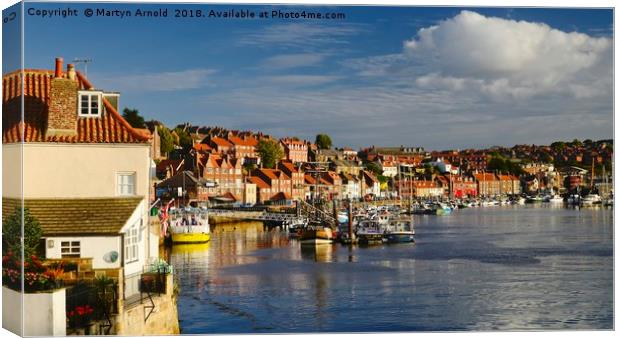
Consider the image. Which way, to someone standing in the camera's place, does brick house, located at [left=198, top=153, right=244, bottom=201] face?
facing the viewer

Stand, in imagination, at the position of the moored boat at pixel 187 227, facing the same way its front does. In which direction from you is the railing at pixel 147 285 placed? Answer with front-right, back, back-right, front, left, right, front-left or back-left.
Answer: back

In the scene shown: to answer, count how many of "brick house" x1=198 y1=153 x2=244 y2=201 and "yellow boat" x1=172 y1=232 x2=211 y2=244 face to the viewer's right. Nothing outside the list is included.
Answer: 1

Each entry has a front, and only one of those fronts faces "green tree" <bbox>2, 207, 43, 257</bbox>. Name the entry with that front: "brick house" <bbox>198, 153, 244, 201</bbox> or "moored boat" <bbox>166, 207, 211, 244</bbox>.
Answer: the brick house
